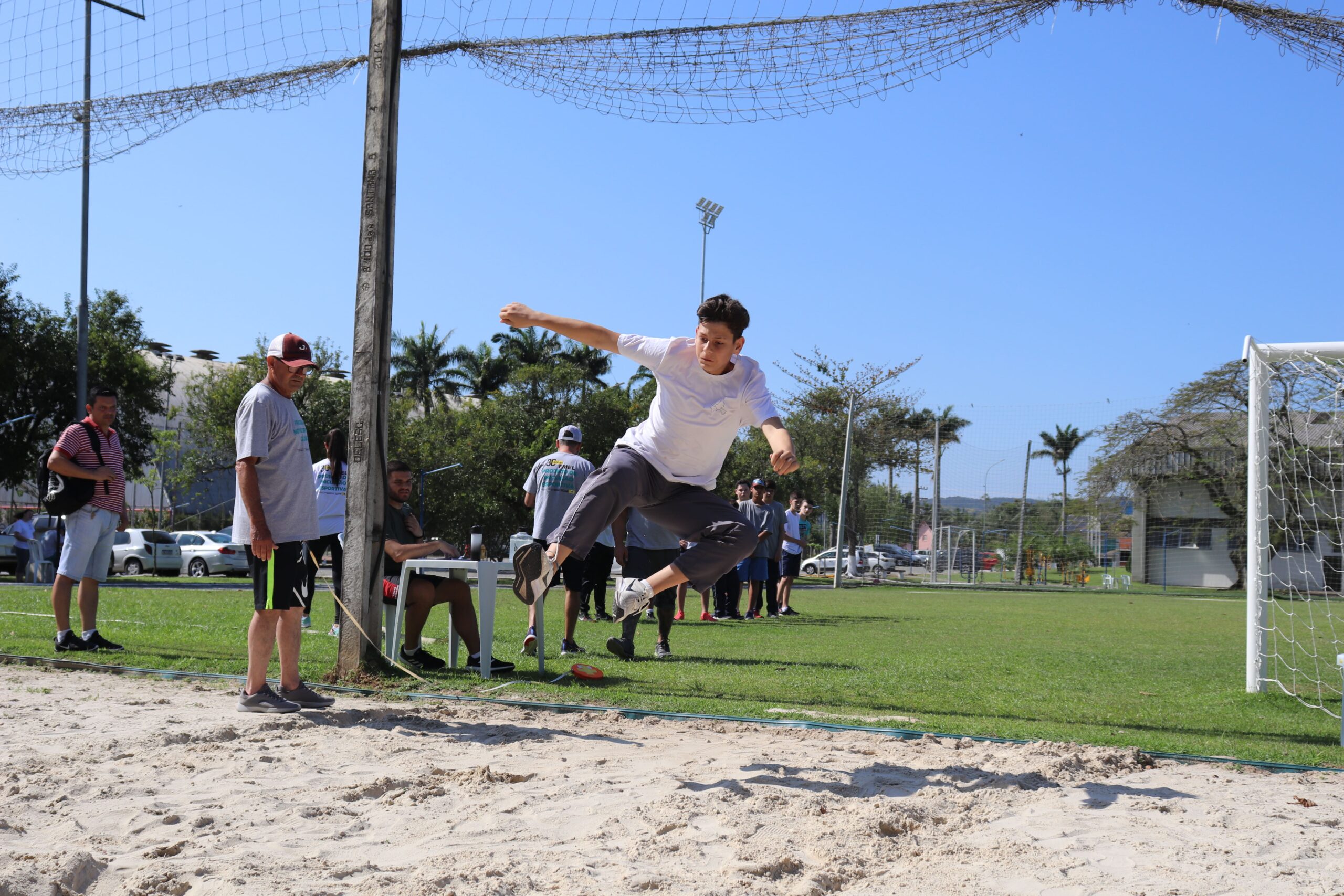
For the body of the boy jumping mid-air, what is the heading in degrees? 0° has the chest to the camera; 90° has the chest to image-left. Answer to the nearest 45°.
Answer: approximately 0°

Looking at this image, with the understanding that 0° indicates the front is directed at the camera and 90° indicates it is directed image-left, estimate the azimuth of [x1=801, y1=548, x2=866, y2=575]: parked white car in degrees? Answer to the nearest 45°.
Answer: approximately 90°

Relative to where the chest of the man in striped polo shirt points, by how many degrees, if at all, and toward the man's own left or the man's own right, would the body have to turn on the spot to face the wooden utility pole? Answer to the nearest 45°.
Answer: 0° — they already face it

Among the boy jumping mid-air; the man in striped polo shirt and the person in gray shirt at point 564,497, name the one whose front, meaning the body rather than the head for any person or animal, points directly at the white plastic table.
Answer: the man in striped polo shirt

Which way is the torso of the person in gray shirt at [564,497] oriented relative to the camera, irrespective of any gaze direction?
away from the camera

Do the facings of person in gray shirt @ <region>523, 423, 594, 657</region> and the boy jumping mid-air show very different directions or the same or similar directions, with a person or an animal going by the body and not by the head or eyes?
very different directions

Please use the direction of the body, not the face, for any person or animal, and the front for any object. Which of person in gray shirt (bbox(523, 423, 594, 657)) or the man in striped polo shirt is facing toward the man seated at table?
the man in striped polo shirt

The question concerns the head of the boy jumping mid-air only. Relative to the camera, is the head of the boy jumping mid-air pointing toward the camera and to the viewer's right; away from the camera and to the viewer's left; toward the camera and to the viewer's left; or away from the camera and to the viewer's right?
toward the camera and to the viewer's left

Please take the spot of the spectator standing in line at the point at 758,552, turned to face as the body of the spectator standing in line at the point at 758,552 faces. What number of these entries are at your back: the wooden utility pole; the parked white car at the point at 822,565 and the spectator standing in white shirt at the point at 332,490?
1

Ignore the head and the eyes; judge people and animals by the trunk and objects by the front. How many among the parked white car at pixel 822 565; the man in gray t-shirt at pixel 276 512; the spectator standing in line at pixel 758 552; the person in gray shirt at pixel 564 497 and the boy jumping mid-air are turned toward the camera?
2

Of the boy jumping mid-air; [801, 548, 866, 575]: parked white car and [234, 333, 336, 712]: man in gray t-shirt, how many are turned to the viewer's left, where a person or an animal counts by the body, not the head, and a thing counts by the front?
1
